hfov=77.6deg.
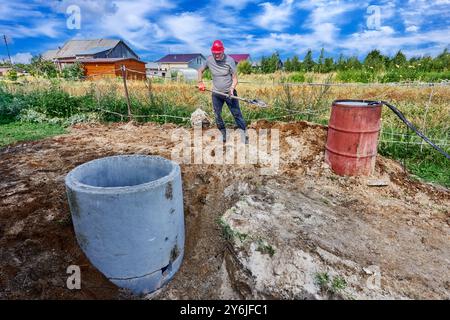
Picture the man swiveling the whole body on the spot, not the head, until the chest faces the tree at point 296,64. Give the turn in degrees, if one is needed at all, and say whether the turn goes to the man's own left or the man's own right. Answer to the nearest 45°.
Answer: approximately 180°

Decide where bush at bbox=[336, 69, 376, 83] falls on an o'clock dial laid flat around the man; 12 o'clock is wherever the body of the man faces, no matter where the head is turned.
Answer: The bush is roughly at 7 o'clock from the man.

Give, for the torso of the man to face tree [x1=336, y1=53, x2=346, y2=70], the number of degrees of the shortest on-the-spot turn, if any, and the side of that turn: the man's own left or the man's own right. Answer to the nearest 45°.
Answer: approximately 135° to the man's own left

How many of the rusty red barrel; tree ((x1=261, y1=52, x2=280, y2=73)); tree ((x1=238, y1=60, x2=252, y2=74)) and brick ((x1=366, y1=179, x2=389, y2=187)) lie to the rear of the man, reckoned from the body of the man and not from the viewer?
2

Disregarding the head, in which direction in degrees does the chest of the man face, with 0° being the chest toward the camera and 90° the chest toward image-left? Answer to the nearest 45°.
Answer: approximately 0°

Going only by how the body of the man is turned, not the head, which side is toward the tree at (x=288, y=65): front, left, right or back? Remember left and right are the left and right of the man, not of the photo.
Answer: back

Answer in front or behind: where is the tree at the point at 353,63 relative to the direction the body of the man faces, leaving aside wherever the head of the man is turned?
behind

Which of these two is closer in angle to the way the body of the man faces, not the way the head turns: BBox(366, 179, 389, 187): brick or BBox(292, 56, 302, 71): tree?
the brick

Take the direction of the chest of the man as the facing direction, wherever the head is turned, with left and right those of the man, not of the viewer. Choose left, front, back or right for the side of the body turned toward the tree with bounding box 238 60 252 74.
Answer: back

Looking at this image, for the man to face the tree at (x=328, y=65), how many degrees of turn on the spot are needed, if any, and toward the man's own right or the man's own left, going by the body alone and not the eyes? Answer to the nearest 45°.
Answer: approximately 135° to the man's own left

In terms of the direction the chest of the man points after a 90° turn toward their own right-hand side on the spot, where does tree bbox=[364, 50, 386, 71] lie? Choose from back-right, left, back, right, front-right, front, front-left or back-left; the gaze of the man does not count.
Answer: back-right
